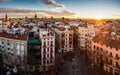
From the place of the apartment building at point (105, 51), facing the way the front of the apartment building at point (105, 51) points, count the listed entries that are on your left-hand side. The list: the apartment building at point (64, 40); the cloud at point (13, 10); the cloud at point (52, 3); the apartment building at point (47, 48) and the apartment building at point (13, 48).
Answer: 0

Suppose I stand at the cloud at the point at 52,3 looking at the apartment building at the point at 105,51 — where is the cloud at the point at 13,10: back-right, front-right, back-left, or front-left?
back-right

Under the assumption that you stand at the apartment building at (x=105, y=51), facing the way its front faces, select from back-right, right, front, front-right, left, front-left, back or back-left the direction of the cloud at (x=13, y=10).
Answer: front-right

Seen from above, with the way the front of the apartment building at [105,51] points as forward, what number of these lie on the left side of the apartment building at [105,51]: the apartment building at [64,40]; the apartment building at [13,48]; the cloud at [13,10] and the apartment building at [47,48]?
0
